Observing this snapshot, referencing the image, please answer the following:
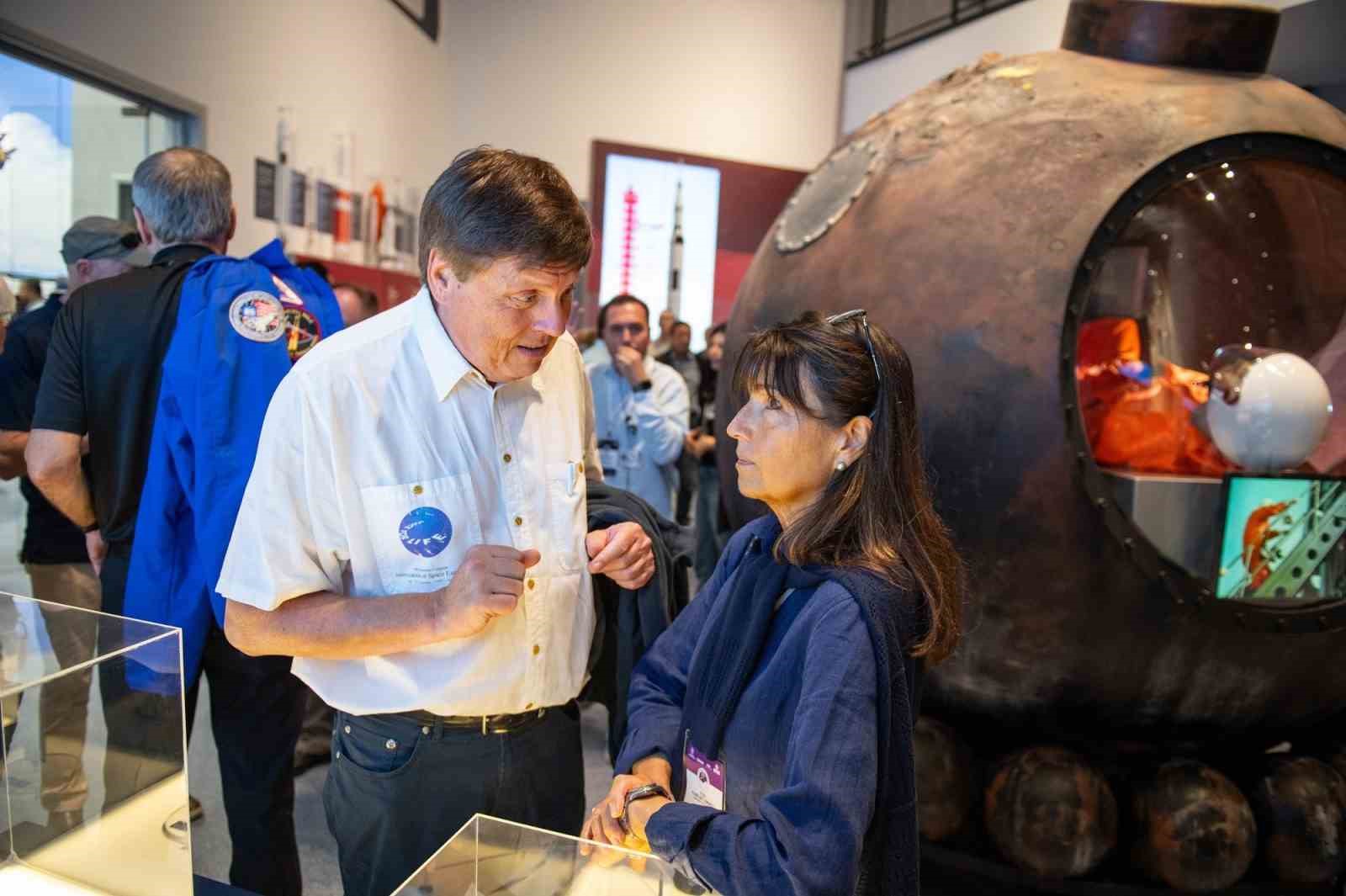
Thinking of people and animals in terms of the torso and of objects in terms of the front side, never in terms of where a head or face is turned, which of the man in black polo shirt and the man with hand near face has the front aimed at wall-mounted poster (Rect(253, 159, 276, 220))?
the man in black polo shirt

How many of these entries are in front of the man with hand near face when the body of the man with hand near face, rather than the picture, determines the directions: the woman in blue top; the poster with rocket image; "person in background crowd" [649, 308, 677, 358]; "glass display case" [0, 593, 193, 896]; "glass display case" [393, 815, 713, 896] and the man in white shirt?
4

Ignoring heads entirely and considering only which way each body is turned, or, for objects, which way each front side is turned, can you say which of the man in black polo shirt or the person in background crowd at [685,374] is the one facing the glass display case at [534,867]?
the person in background crowd

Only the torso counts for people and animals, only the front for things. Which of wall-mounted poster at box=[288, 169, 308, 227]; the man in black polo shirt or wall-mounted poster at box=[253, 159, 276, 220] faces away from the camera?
the man in black polo shirt

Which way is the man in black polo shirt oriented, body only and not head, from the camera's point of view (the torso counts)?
away from the camera
